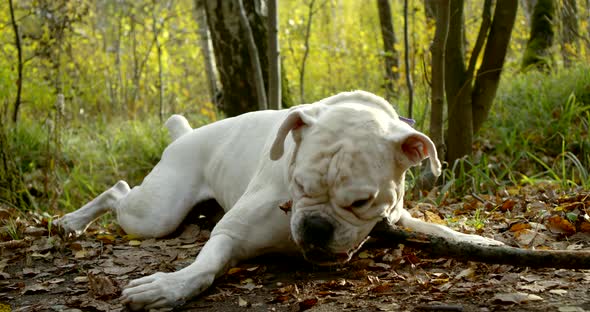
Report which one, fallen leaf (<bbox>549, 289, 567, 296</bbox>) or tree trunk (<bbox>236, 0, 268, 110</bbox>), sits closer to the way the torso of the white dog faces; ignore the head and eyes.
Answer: the fallen leaf

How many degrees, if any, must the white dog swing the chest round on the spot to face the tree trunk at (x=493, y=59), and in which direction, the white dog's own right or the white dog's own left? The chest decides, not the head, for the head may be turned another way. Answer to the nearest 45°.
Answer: approximately 90° to the white dog's own left

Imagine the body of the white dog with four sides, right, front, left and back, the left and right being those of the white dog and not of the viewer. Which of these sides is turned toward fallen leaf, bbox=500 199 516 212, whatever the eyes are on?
left

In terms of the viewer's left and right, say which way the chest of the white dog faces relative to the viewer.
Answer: facing the viewer and to the right of the viewer

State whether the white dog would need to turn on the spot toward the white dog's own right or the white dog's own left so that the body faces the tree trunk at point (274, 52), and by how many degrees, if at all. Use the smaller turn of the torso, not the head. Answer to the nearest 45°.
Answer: approximately 135° to the white dog's own left

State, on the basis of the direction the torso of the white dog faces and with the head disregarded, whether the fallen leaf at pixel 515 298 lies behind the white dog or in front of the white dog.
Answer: in front

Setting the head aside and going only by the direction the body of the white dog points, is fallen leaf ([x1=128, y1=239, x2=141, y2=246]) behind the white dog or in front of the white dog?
behind

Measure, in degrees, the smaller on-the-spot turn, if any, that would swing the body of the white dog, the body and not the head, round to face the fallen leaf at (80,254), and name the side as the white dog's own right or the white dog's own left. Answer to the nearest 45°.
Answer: approximately 180°

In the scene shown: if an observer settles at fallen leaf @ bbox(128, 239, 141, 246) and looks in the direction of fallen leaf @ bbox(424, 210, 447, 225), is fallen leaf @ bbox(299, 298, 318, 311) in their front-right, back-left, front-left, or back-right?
front-right

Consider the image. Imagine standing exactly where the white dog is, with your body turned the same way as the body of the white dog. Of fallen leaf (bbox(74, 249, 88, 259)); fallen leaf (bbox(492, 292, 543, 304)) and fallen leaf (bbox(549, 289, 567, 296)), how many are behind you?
1

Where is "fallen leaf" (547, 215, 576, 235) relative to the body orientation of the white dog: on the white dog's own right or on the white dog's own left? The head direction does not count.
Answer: on the white dog's own left

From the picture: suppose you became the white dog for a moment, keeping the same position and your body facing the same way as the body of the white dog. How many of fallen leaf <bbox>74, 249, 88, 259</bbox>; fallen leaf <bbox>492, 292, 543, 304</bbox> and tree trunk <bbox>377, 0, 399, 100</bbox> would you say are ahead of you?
1

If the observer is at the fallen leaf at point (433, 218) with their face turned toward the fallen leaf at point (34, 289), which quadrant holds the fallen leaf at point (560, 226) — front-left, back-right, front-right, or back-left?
back-left
